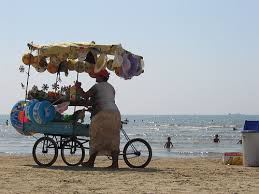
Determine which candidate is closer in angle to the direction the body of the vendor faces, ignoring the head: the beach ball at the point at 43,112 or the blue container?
the beach ball

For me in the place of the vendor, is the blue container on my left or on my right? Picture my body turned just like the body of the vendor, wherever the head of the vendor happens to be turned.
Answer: on my right

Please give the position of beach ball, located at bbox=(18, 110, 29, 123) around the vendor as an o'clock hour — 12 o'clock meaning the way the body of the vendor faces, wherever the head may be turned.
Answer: The beach ball is roughly at 11 o'clock from the vendor.

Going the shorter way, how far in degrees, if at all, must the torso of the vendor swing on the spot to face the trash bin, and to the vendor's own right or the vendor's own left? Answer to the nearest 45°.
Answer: approximately 135° to the vendor's own right

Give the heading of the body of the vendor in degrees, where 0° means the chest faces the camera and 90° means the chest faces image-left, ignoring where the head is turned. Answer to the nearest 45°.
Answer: approximately 135°

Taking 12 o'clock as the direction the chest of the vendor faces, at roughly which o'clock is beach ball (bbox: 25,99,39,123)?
The beach ball is roughly at 11 o'clock from the vendor.

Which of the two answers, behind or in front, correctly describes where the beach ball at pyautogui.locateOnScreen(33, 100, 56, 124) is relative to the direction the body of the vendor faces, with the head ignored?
in front
